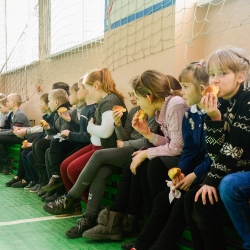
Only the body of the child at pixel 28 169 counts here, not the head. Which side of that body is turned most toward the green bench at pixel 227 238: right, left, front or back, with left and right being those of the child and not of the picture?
left

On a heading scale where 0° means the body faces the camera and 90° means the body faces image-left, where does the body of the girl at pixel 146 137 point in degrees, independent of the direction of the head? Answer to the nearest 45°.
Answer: approximately 90°

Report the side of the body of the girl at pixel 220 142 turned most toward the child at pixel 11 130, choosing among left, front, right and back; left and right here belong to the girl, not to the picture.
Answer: right

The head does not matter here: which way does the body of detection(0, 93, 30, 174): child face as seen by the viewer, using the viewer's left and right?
facing to the left of the viewer

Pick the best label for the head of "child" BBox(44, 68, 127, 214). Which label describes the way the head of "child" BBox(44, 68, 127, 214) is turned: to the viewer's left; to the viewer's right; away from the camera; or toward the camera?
to the viewer's left

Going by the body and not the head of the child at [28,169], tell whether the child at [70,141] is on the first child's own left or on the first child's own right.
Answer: on the first child's own left

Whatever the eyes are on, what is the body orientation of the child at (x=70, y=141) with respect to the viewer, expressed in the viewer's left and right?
facing to the left of the viewer

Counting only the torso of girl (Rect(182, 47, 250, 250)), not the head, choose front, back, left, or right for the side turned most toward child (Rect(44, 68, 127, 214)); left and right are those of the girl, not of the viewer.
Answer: right

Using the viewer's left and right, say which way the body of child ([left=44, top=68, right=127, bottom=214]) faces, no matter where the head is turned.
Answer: facing to the left of the viewer

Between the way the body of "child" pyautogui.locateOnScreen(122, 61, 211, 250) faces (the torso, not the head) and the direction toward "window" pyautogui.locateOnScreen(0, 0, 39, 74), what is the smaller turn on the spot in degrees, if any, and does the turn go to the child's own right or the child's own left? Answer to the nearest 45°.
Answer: approximately 45° to the child's own right

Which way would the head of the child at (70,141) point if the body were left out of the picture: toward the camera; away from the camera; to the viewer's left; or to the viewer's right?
to the viewer's left
